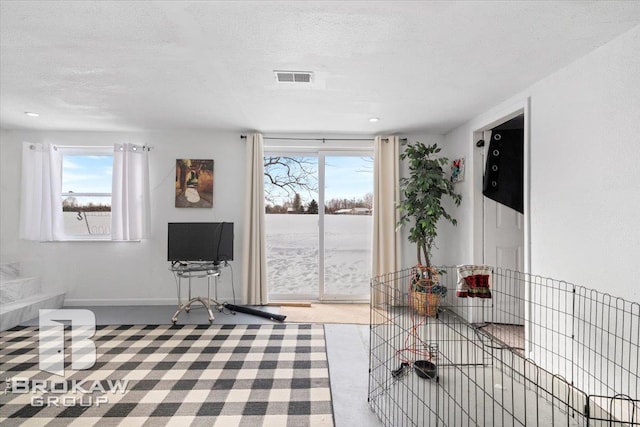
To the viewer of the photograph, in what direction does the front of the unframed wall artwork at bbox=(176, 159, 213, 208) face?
facing the viewer

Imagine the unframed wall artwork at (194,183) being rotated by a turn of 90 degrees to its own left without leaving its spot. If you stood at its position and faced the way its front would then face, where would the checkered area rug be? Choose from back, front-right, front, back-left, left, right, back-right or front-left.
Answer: right

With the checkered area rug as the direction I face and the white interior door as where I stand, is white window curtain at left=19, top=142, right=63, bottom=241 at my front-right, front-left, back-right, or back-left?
front-right

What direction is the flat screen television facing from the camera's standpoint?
toward the camera

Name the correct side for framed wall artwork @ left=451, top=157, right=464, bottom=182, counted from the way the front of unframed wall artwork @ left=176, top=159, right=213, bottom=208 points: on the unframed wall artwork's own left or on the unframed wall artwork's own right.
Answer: on the unframed wall artwork's own left

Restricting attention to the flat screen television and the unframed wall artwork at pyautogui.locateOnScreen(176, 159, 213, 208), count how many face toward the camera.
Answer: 2

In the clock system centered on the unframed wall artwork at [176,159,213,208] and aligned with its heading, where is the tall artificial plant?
The tall artificial plant is roughly at 10 o'clock from the unframed wall artwork.

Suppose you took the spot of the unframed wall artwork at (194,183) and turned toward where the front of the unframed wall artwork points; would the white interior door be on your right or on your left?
on your left

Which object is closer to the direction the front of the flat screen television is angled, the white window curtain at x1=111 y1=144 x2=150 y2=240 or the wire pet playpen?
the wire pet playpen

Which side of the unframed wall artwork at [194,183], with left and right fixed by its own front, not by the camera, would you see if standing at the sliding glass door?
left

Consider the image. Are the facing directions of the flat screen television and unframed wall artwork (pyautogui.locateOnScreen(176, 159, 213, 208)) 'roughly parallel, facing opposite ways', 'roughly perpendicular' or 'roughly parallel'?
roughly parallel

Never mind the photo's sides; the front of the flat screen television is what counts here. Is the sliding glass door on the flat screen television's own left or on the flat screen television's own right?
on the flat screen television's own left

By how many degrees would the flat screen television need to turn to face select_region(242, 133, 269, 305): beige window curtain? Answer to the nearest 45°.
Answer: approximately 90° to its left

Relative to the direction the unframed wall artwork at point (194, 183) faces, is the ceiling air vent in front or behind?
in front
